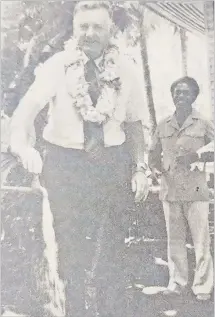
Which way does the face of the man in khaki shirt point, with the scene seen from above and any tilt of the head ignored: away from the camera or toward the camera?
toward the camera

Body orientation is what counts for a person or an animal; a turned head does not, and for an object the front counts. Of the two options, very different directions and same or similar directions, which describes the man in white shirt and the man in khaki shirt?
same or similar directions

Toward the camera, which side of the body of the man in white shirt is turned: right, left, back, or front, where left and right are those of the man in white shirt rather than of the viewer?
front

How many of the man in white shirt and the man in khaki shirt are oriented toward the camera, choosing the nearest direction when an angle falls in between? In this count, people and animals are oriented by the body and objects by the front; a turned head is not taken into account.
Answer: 2
